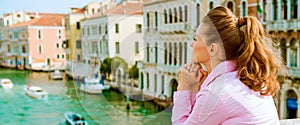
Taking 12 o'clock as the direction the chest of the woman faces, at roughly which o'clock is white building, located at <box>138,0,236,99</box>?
The white building is roughly at 1 o'clock from the woman.

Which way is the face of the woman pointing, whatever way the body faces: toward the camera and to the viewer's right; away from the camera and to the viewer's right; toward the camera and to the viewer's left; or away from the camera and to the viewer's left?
away from the camera and to the viewer's left

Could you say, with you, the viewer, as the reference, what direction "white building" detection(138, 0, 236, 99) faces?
facing the viewer and to the left of the viewer

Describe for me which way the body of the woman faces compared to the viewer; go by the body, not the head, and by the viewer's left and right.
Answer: facing away from the viewer and to the left of the viewer

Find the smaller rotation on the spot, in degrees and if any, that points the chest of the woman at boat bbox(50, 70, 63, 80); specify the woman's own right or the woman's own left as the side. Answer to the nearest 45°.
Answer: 0° — they already face it
